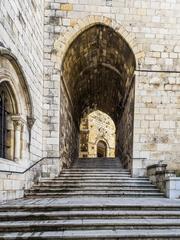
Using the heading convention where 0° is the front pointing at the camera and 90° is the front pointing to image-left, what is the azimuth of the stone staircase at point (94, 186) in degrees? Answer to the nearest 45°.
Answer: approximately 0°

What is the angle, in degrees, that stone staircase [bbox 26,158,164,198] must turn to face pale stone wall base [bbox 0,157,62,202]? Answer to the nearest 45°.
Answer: approximately 45° to its right

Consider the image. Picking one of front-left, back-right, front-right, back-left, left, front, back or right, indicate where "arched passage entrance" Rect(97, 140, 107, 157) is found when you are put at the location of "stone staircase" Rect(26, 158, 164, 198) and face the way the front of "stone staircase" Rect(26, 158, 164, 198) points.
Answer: back

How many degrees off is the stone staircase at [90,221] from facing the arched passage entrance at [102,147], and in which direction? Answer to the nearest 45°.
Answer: approximately 180°
